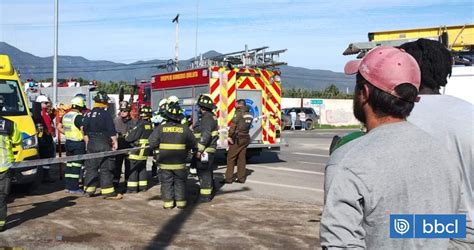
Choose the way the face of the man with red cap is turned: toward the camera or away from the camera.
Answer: away from the camera

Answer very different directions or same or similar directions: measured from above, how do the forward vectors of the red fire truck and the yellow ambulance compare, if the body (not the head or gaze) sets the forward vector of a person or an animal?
very different directions

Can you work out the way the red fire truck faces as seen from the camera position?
facing away from the viewer and to the left of the viewer

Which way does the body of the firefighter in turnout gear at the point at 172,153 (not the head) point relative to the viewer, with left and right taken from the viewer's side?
facing away from the viewer

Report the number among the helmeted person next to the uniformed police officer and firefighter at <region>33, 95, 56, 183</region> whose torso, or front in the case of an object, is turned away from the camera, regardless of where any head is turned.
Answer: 0
